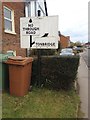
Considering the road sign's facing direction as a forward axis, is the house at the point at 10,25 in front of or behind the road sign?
behind

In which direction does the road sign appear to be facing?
toward the camera
